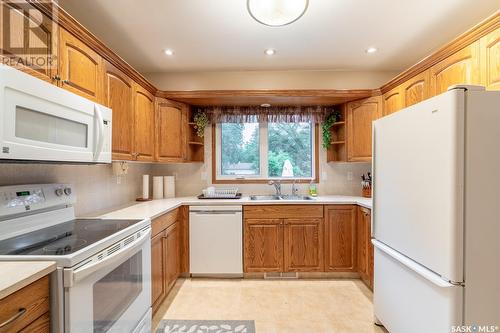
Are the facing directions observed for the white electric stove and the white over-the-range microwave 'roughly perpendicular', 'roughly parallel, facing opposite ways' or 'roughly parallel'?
roughly parallel

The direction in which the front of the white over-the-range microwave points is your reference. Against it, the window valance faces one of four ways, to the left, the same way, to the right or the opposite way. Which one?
to the right

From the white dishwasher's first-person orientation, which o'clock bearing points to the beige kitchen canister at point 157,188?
The beige kitchen canister is roughly at 4 o'clock from the white dishwasher.

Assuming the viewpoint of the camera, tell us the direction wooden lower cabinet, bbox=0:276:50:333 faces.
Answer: facing the viewer and to the right of the viewer

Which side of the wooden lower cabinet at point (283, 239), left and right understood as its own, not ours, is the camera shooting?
front

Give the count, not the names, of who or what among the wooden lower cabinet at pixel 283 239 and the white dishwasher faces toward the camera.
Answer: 2

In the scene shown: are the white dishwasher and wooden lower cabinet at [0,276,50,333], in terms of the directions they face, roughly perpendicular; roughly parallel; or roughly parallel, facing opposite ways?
roughly perpendicular

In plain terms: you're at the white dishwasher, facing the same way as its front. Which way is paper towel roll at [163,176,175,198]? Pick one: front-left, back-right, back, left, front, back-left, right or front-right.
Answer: back-right

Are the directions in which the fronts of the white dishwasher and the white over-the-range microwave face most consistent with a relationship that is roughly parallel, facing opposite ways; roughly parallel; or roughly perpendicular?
roughly perpendicular

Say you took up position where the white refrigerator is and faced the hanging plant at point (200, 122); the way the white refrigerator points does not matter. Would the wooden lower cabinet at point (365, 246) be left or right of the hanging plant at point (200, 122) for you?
right

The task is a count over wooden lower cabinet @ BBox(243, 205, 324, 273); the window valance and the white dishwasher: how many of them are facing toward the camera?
3

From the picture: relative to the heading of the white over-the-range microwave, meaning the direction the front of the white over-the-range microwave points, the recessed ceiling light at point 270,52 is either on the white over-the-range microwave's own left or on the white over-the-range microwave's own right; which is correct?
on the white over-the-range microwave's own left

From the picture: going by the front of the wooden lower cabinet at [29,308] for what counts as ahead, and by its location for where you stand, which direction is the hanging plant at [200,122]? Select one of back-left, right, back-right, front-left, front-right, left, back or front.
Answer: left

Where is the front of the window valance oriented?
toward the camera
